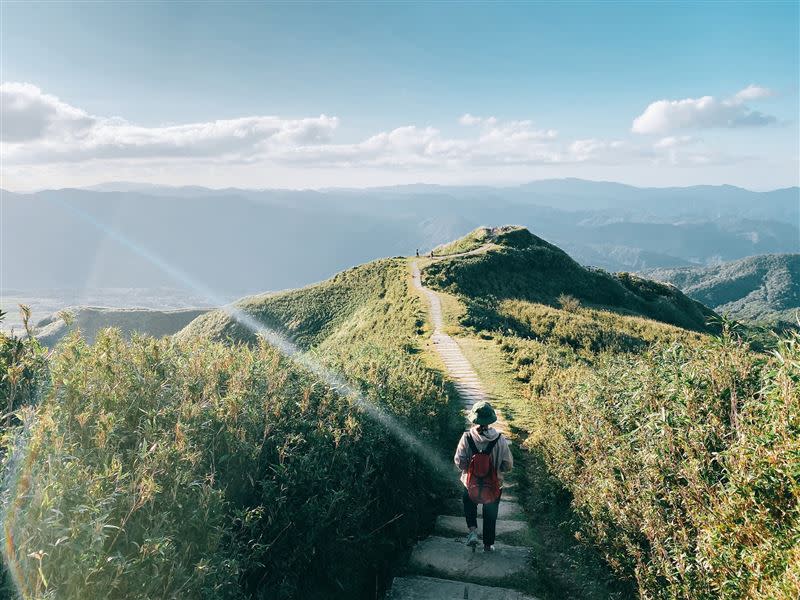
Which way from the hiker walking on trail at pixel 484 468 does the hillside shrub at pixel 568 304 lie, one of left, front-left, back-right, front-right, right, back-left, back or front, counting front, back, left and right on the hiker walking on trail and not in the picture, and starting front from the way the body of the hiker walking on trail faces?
front

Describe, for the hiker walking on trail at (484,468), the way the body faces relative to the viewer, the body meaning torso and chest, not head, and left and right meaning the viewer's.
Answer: facing away from the viewer

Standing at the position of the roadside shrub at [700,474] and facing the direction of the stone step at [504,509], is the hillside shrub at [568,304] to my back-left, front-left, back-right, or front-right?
front-right

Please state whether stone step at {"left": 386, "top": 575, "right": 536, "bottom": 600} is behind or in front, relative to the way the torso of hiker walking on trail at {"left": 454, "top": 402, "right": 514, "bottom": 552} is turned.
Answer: behind
